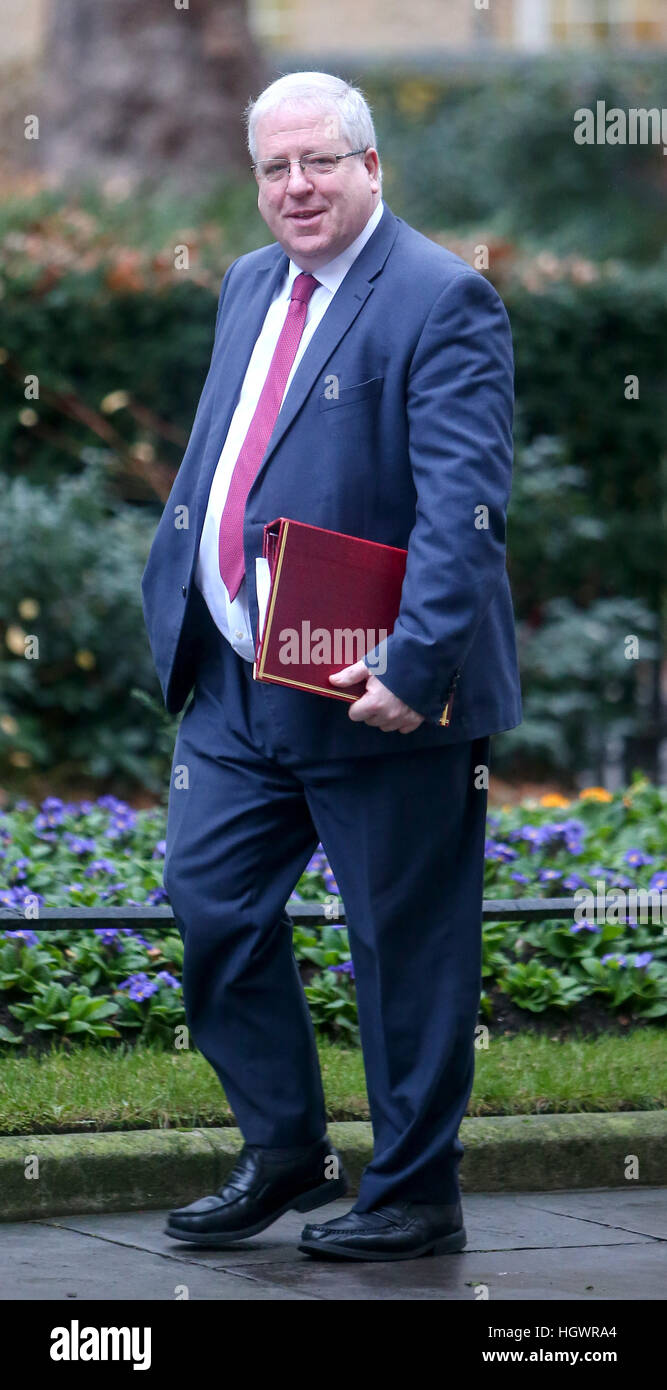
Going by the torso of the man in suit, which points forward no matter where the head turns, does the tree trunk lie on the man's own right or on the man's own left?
on the man's own right

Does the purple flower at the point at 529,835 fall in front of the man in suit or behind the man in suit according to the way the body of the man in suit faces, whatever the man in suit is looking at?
behind

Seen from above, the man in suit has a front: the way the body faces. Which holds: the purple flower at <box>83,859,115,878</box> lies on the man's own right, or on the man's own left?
on the man's own right

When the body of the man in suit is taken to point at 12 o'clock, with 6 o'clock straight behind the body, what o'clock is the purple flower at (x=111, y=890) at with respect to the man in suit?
The purple flower is roughly at 4 o'clock from the man in suit.

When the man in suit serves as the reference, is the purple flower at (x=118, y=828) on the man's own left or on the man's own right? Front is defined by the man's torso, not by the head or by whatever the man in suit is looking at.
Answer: on the man's own right

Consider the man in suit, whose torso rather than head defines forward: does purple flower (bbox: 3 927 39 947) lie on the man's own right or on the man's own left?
on the man's own right
